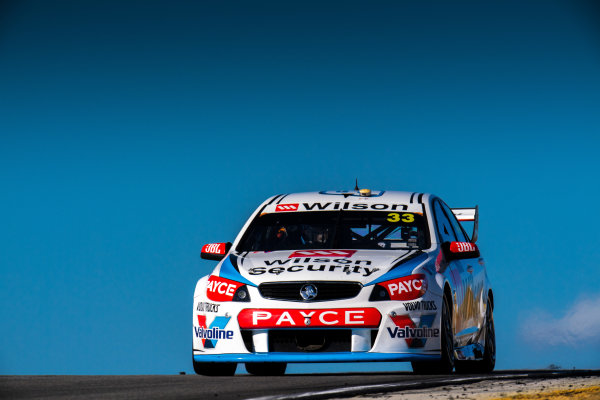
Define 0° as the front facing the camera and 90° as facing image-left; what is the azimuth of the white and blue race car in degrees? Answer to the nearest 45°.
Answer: approximately 0°
